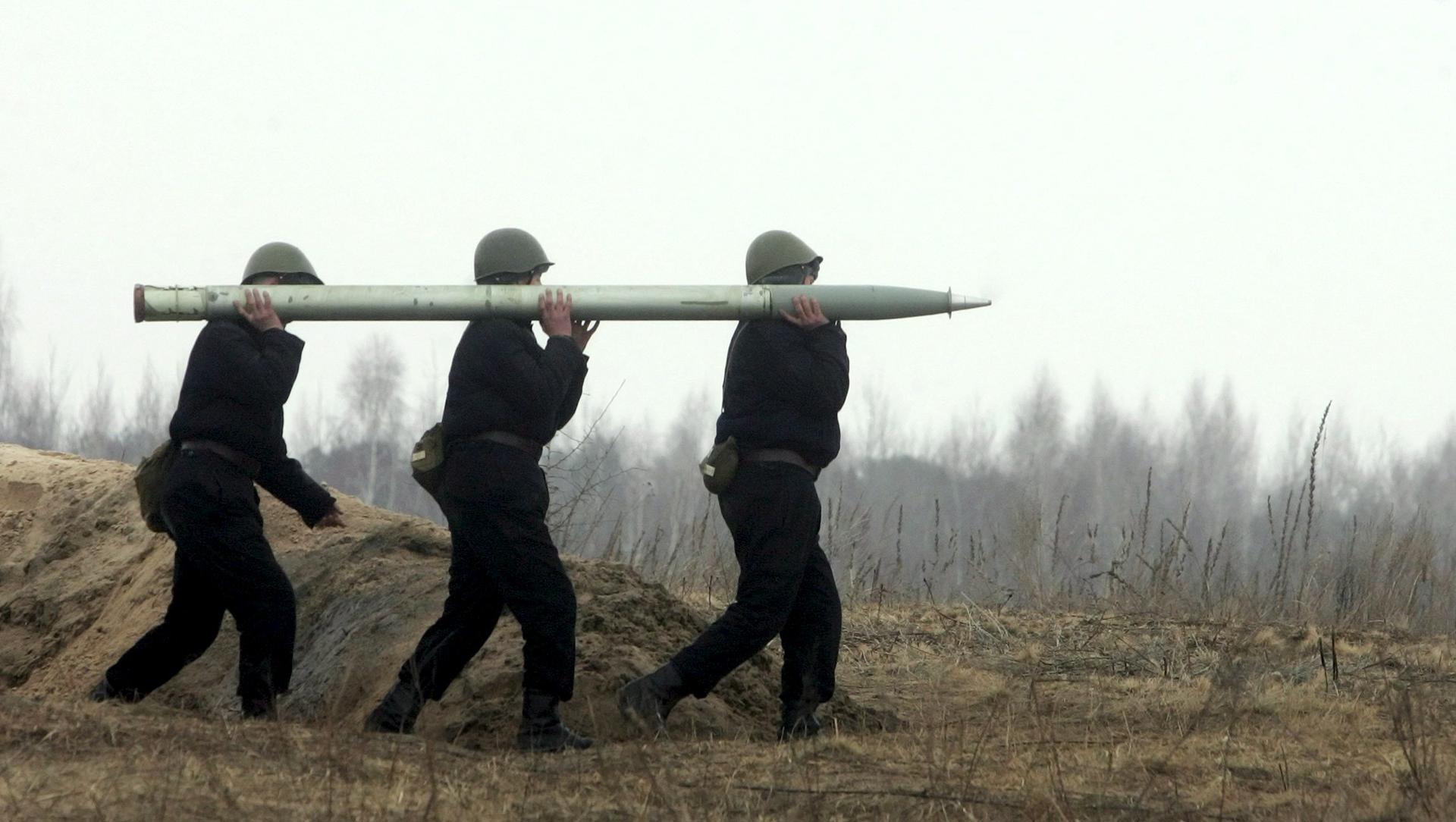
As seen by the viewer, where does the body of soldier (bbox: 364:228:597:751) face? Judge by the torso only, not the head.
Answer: to the viewer's right

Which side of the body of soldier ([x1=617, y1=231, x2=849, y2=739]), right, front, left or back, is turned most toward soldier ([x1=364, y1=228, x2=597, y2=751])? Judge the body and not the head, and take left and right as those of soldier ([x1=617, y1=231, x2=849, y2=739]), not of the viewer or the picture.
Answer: back

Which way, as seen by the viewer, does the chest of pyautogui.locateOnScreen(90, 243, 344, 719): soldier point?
to the viewer's right

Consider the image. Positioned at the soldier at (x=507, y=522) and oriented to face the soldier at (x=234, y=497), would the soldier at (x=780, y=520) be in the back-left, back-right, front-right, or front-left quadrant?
back-right

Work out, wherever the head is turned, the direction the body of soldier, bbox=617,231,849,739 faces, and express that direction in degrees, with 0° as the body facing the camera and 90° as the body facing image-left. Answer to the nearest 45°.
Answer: approximately 270°

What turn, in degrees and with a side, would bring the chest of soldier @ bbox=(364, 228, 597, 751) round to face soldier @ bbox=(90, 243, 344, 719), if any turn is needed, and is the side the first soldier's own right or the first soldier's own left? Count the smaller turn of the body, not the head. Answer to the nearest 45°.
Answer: approximately 135° to the first soldier's own left

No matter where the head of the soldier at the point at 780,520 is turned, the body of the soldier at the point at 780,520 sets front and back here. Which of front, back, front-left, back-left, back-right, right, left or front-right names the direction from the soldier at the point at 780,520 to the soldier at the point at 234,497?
back

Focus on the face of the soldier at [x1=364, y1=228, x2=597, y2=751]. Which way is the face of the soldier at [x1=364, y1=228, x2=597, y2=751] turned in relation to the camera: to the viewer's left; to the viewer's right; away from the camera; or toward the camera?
to the viewer's right
